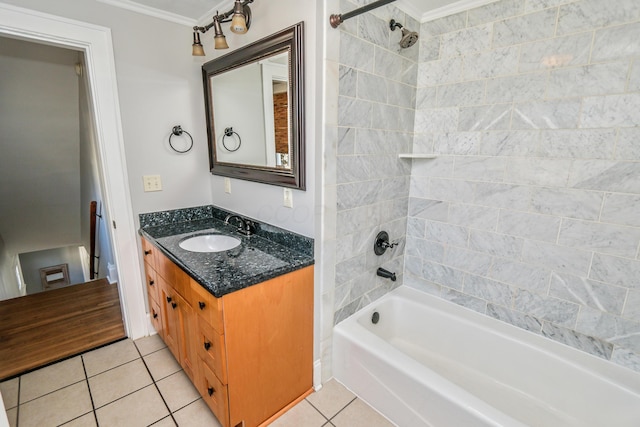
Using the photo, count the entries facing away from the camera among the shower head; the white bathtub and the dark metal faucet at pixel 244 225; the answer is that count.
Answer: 0

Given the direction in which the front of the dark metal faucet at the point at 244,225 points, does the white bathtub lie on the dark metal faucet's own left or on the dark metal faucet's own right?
on the dark metal faucet's own left

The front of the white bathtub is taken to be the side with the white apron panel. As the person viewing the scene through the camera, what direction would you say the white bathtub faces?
facing the viewer and to the left of the viewer

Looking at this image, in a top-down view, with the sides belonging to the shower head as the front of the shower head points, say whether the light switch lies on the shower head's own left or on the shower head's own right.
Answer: on the shower head's own right

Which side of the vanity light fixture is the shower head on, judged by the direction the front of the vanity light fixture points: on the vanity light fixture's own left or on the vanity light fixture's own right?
on the vanity light fixture's own left

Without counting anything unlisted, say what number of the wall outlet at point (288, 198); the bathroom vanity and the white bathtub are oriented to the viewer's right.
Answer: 0
